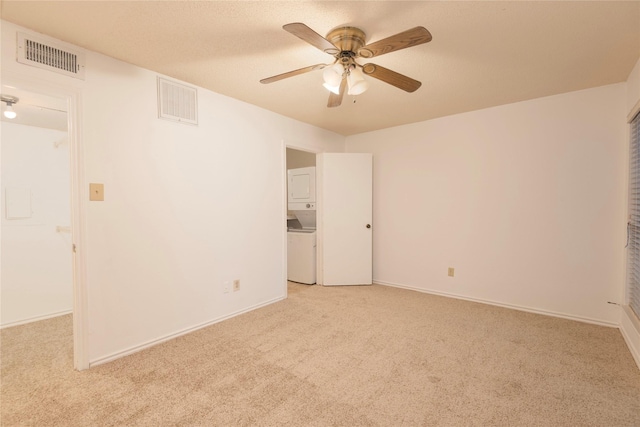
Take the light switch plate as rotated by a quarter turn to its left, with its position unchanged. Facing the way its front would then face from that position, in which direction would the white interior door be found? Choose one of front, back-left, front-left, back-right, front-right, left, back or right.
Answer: front

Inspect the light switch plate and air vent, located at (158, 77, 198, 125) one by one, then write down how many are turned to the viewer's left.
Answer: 0

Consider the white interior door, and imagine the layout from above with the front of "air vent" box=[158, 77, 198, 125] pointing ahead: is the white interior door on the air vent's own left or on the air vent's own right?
on the air vent's own left

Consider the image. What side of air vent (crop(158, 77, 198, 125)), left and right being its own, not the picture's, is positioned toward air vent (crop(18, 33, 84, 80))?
right

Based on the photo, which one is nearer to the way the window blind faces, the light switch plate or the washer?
the washer

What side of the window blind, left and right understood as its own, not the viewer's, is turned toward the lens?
left

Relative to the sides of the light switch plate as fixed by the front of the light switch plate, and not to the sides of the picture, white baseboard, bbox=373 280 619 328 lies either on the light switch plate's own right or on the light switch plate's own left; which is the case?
on the light switch plate's own left

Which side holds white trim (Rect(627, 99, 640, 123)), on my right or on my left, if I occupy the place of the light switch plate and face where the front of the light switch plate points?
on my left

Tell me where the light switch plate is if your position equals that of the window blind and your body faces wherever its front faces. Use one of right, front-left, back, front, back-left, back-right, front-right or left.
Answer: front-left

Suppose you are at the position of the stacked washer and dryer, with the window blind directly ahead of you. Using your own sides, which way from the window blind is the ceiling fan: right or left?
right

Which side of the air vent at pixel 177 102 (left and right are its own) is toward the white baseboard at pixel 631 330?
front

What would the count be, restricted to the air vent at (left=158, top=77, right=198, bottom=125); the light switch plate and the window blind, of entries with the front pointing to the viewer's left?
1

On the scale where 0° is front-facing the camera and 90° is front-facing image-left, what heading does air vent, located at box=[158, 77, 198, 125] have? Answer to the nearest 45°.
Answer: approximately 315°

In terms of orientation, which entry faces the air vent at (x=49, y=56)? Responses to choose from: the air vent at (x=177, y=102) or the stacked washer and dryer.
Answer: the stacked washer and dryer

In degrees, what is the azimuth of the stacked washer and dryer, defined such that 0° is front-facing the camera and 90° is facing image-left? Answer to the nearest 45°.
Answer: approximately 45°
